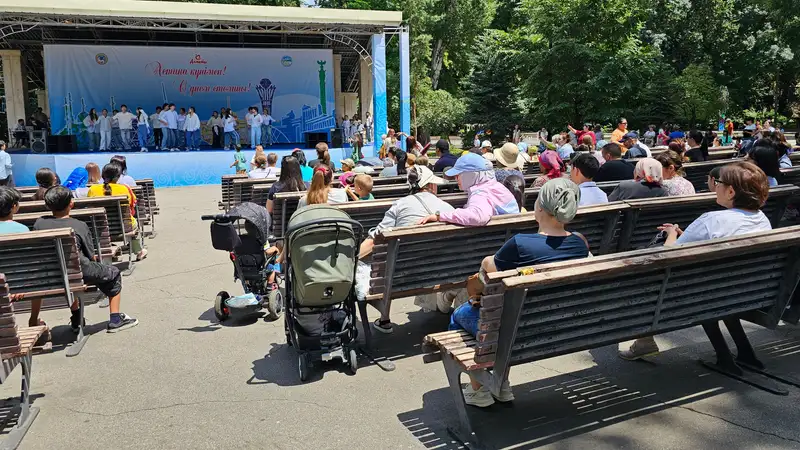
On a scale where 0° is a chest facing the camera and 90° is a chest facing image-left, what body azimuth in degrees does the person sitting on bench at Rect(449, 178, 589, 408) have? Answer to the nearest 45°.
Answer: approximately 135°

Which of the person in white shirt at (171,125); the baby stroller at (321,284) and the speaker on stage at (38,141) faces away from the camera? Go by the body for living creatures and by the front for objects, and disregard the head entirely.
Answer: the baby stroller

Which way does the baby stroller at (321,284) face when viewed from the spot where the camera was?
facing away from the viewer

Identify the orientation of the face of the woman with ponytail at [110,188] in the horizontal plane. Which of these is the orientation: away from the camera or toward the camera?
away from the camera

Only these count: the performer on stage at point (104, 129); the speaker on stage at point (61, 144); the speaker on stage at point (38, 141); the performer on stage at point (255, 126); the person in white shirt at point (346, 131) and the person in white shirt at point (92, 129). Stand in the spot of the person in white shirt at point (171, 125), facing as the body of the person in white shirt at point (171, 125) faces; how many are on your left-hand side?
2

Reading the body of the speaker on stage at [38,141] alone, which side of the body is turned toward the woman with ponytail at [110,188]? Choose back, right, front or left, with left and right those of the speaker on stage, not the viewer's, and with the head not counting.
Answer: front

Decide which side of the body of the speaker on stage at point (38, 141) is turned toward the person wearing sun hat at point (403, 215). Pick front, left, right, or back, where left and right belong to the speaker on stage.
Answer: front

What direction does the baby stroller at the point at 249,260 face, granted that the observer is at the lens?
facing away from the viewer and to the right of the viewer

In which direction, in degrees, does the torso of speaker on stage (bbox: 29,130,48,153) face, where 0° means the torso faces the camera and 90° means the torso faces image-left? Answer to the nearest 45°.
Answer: approximately 0°

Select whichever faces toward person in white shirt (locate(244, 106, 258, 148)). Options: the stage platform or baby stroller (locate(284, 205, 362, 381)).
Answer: the baby stroller

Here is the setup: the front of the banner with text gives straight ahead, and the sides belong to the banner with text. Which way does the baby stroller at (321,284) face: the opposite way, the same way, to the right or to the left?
the opposite way

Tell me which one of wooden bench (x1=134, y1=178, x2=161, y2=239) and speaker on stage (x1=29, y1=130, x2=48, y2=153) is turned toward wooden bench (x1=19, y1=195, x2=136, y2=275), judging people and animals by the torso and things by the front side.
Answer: the speaker on stage

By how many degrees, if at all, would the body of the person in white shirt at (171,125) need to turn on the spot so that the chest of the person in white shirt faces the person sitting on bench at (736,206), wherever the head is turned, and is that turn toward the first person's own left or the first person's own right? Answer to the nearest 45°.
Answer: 0° — they already face them

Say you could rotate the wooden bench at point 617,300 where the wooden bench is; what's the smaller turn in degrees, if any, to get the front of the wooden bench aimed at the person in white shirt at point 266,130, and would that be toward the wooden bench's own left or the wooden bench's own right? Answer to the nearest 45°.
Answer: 0° — it already faces them

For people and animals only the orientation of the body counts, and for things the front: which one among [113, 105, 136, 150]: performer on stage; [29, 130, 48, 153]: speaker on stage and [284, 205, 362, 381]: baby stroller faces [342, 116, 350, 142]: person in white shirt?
the baby stroller
